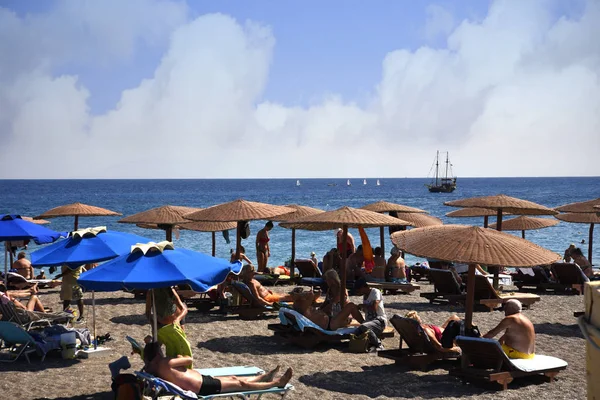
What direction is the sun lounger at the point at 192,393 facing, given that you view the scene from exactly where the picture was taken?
facing to the right of the viewer

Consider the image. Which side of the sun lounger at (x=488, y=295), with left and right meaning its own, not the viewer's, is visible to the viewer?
right

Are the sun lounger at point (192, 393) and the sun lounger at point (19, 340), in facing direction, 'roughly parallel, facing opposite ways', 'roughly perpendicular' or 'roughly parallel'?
roughly parallel

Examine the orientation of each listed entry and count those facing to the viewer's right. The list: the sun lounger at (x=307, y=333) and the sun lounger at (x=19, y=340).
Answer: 2

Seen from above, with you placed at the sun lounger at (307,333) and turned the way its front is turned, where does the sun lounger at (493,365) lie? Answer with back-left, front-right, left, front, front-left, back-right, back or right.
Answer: front-right

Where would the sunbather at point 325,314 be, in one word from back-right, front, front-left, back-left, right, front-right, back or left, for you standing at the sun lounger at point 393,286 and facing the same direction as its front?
right

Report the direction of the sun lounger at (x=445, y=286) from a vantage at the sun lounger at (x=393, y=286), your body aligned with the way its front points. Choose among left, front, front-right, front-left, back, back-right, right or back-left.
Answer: front-right

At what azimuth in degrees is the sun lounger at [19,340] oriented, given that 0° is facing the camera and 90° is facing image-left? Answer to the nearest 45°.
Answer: approximately 270°

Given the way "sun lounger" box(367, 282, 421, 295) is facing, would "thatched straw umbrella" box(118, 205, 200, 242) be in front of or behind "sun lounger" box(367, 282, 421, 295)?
behind

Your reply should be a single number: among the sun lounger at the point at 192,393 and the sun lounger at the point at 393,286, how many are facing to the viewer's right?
2

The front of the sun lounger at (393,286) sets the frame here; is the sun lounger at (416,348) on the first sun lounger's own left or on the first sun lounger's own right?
on the first sun lounger's own right

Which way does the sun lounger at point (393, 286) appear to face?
to the viewer's right

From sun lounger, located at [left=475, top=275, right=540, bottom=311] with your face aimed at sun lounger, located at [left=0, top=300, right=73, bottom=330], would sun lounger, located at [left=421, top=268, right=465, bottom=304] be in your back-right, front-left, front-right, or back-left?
front-right

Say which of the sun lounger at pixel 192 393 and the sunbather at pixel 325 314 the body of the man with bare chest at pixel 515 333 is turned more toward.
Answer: the sunbather

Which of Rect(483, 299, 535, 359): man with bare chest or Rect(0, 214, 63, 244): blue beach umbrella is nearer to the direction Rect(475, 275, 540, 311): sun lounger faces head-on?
the man with bare chest

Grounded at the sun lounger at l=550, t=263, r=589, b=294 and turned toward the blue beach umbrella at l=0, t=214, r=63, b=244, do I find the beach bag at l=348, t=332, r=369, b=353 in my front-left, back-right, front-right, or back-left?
front-left
